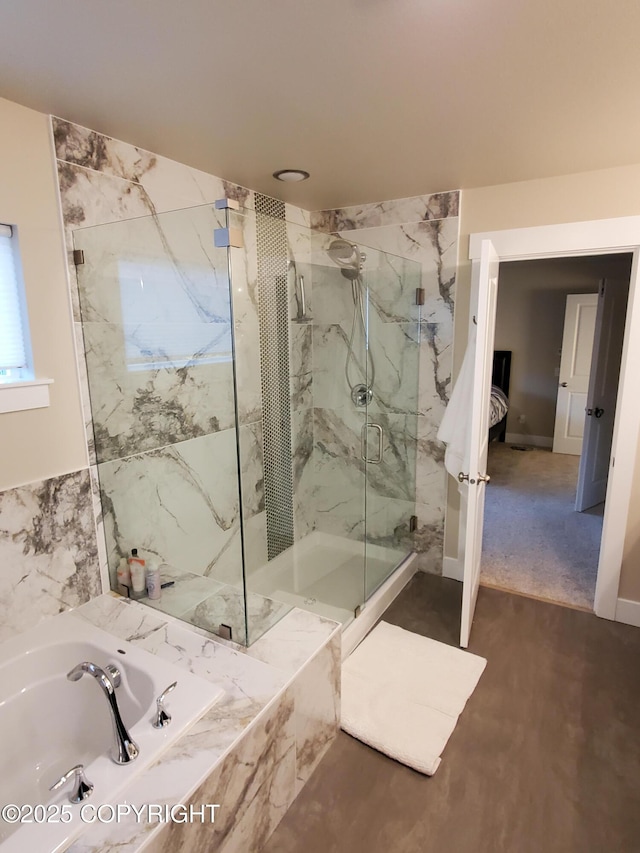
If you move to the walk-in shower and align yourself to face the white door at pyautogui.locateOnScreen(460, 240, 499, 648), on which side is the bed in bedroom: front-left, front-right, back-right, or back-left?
front-left

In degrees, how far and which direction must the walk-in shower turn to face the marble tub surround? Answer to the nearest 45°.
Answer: approximately 45° to its right
